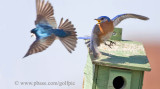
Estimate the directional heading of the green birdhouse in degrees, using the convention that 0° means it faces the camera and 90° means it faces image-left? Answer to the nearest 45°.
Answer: approximately 0°

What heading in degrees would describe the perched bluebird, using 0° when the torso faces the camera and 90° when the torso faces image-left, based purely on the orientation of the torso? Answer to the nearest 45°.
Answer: approximately 0°
